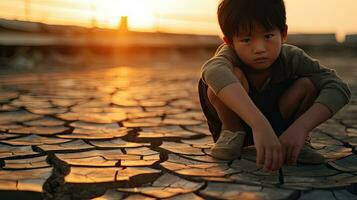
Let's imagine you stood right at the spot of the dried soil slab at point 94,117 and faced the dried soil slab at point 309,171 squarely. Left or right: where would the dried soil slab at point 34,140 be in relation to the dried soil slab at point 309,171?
right

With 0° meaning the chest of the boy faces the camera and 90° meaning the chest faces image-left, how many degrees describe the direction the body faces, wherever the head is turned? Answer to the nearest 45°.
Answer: approximately 0°

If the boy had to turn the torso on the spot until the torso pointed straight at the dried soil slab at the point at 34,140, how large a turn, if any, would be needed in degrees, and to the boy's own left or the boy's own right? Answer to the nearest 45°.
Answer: approximately 90° to the boy's own right

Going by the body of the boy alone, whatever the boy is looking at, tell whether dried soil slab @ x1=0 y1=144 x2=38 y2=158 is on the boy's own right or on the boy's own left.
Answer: on the boy's own right

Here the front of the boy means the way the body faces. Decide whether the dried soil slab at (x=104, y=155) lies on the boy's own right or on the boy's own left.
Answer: on the boy's own right

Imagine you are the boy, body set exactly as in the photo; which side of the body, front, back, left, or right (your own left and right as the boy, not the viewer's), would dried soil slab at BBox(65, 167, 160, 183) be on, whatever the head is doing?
right

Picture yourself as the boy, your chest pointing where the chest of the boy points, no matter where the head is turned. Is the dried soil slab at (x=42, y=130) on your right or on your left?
on your right

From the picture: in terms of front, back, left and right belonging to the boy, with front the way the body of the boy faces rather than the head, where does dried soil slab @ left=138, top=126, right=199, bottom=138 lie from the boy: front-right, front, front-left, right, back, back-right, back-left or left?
back-right

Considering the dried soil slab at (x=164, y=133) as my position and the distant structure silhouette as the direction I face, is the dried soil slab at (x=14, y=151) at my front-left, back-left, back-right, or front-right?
back-left

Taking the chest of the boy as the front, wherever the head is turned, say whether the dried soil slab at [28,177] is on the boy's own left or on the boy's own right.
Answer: on the boy's own right

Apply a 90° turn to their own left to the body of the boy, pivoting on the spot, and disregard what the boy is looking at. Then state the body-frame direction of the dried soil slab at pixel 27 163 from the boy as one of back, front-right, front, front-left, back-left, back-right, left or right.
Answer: back
